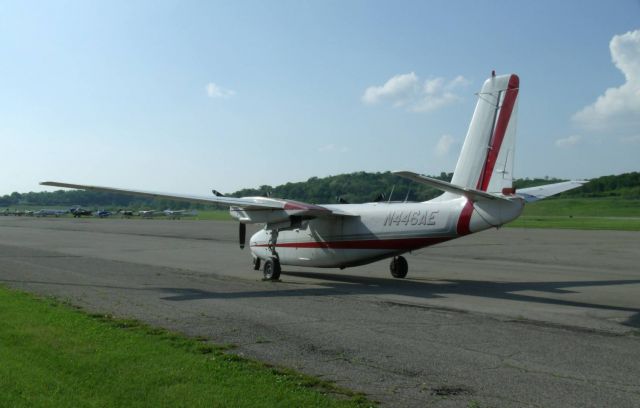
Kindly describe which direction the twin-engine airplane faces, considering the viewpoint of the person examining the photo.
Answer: facing away from the viewer and to the left of the viewer
